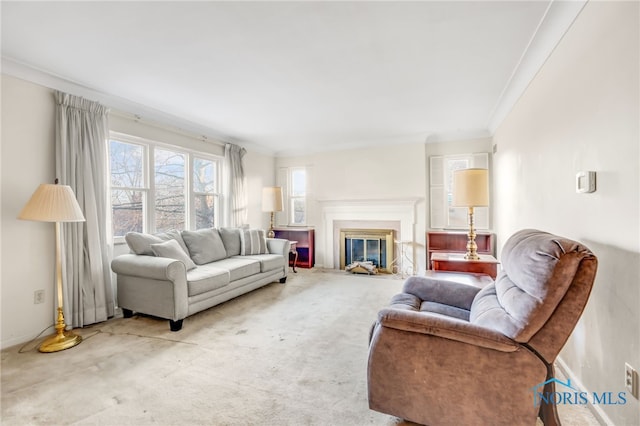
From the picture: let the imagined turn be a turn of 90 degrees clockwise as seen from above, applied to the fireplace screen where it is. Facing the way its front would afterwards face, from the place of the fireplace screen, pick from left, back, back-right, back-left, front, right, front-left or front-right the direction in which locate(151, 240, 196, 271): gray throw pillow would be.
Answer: front-left

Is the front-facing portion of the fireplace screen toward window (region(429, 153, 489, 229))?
no

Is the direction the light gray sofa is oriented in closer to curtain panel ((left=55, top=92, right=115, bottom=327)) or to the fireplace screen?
the fireplace screen

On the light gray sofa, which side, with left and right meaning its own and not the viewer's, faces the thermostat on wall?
front

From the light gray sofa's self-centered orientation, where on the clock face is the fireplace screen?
The fireplace screen is roughly at 10 o'clock from the light gray sofa.

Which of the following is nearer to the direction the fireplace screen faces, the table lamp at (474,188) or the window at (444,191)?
the table lamp

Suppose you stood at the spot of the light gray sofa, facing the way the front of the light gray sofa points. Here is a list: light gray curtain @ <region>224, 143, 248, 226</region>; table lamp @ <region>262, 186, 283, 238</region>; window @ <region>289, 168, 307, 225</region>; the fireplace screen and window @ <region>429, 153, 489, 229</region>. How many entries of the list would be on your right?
0

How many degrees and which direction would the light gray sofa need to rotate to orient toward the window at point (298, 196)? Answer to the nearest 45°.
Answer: approximately 90° to its left

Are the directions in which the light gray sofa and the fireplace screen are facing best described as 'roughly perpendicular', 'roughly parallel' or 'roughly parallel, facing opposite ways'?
roughly perpendicular

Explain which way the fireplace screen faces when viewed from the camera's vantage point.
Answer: facing the viewer

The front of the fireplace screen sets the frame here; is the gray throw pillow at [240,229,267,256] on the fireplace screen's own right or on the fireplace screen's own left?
on the fireplace screen's own right

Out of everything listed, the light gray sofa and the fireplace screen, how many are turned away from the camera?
0

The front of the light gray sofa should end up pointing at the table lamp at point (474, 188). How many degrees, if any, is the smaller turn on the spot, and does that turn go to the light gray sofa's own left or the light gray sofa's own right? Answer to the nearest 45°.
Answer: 0° — it already faces it

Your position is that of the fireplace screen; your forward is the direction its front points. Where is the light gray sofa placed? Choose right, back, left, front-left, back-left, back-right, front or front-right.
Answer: front-right

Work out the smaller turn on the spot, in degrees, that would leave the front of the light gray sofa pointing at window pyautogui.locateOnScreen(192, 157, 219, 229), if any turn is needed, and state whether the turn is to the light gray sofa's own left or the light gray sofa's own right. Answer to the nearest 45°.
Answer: approximately 135° to the light gray sofa's own left

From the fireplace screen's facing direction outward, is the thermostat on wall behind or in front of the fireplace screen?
in front

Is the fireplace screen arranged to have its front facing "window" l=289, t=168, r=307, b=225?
no

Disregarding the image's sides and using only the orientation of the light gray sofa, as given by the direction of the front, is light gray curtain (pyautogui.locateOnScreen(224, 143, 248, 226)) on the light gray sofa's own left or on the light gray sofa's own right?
on the light gray sofa's own left

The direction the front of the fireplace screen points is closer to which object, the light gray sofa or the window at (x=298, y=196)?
the light gray sofa

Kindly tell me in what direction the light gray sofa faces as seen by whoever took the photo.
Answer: facing the viewer and to the right of the viewer
